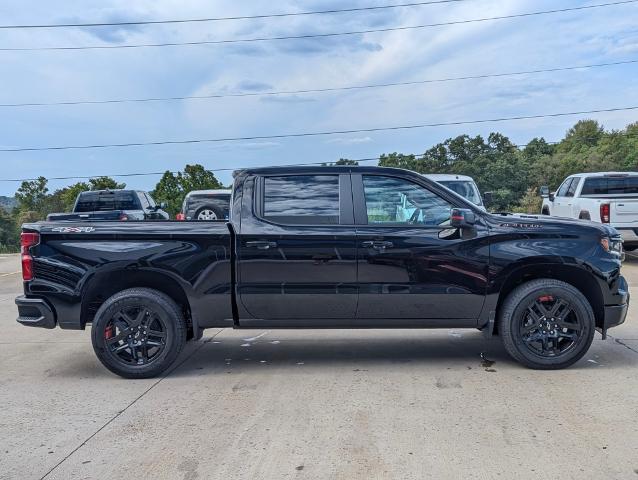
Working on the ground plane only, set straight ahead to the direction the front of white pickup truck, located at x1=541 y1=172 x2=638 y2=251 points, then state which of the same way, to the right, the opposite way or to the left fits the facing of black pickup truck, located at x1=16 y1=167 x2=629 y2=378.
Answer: to the right

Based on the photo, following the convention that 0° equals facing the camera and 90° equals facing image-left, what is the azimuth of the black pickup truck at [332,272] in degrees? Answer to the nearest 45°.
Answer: approximately 270°

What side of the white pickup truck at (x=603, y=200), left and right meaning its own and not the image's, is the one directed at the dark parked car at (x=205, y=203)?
left

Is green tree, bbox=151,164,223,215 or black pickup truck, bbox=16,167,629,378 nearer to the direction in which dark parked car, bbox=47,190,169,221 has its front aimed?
the green tree

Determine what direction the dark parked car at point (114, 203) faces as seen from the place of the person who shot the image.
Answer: facing away from the viewer and to the right of the viewer

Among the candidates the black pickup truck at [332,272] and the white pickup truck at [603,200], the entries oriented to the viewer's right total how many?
1

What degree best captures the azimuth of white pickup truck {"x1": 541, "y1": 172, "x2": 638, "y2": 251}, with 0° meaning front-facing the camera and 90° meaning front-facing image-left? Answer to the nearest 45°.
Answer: approximately 135°

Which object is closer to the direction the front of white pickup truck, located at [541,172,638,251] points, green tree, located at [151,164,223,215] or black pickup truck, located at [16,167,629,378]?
the green tree

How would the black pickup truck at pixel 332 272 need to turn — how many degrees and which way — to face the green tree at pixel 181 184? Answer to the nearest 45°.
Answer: approximately 90° to its left
